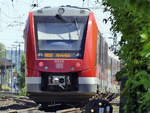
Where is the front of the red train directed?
toward the camera
